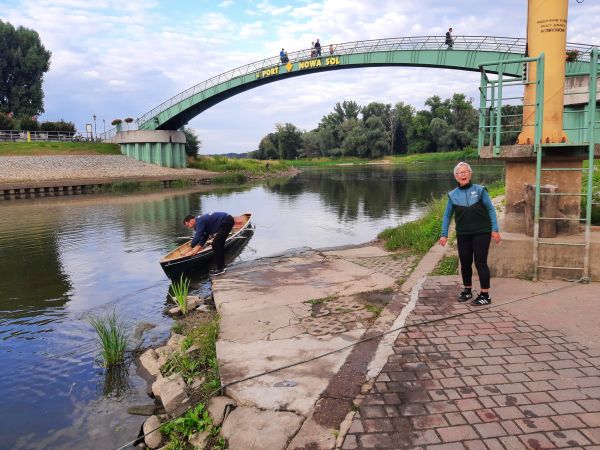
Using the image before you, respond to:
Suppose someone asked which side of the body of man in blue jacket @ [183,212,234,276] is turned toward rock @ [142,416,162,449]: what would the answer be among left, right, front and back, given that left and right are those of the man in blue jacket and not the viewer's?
left

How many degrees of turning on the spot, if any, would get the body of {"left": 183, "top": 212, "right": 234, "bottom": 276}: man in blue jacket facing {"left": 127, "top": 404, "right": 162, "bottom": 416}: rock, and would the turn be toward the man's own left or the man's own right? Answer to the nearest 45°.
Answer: approximately 90° to the man's own left

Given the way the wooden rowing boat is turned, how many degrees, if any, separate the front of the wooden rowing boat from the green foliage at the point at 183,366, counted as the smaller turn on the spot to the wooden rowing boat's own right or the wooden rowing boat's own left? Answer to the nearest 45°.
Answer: approximately 45° to the wooden rowing boat's own left

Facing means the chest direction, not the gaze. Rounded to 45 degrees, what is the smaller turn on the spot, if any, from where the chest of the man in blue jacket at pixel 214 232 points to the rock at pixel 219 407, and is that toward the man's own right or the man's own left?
approximately 90° to the man's own left

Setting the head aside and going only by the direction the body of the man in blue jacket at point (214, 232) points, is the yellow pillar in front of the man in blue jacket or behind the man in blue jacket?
behind

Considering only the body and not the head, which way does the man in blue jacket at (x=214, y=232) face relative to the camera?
to the viewer's left
